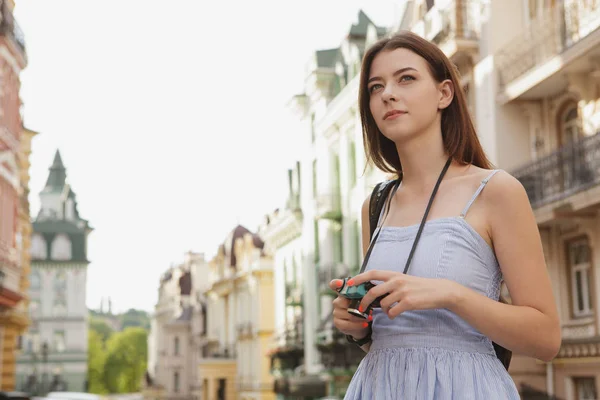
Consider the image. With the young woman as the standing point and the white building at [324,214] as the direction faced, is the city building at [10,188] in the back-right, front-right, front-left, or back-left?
front-left

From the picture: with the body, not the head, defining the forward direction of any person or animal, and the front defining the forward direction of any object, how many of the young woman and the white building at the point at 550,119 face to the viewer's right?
0

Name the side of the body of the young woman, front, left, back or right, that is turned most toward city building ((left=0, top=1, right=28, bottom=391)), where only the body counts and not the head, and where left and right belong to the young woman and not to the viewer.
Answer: right

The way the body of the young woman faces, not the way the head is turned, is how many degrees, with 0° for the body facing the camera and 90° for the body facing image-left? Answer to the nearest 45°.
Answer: approximately 45°

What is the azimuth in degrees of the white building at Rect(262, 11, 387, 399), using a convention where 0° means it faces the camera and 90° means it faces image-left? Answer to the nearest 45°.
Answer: approximately 45°

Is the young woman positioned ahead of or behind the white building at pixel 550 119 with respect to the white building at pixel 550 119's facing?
ahead

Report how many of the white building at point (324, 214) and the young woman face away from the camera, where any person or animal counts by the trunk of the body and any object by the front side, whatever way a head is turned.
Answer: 0

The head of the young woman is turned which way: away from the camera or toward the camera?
toward the camera

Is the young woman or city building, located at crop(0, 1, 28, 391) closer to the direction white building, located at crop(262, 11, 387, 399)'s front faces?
the city building

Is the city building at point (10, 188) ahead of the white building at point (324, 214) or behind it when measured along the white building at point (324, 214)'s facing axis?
ahead

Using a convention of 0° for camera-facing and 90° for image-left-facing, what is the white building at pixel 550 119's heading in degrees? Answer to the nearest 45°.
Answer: approximately 45°
